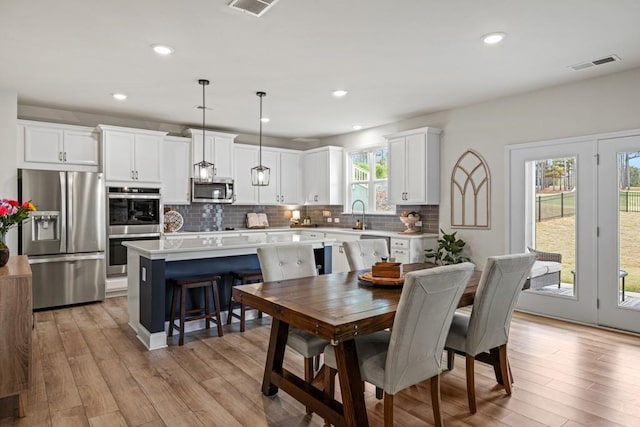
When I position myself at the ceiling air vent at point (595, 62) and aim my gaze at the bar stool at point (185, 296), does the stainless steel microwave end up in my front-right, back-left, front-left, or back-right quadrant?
front-right

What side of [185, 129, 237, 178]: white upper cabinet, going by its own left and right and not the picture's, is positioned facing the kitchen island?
front

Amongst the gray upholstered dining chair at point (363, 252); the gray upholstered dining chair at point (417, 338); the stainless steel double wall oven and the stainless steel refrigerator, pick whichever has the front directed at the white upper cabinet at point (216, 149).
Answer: the gray upholstered dining chair at point (417, 338)

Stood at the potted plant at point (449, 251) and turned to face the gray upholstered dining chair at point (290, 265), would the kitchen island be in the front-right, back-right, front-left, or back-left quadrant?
front-right

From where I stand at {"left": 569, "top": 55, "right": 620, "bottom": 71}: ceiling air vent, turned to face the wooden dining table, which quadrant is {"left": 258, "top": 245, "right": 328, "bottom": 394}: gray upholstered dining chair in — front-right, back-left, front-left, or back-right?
front-right

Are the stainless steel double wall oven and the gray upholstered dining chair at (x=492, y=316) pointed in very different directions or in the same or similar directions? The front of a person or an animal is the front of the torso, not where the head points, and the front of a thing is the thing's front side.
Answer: very different directions

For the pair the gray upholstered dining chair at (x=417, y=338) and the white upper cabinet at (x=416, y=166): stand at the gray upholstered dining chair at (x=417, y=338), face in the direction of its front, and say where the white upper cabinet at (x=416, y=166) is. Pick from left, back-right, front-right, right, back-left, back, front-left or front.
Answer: front-right

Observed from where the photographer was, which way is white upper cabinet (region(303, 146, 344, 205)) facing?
facing the viewer and to the left of the viewer

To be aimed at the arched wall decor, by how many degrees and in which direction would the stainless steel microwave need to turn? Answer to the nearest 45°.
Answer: approximately 45° to its left

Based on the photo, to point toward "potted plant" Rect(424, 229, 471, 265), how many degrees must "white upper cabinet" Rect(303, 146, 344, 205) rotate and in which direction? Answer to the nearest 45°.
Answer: approximately 90° to its left

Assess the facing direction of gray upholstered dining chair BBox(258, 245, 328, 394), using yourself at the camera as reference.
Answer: facing the viewer and to the right of the viewer

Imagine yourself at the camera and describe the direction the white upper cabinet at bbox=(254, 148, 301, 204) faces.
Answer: facing the viewer

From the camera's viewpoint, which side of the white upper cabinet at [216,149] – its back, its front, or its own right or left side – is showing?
front

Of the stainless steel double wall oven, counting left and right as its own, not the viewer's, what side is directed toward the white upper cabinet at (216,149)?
left

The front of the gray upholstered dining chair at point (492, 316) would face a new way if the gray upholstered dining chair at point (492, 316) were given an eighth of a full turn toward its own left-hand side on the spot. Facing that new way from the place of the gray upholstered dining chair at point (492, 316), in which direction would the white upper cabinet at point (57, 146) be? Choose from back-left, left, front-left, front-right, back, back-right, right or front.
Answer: front

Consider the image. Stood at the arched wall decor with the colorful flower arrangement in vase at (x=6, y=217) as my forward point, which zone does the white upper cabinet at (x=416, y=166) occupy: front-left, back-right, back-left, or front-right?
front-right
